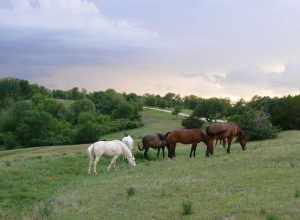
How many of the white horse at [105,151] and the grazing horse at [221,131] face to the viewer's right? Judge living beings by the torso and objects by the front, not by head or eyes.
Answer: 2

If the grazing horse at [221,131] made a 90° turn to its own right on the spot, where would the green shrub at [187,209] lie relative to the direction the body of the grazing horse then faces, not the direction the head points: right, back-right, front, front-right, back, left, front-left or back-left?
front

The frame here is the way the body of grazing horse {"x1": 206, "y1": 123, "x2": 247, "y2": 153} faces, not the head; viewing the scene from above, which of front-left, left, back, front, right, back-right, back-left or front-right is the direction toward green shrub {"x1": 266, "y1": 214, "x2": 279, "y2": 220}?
right

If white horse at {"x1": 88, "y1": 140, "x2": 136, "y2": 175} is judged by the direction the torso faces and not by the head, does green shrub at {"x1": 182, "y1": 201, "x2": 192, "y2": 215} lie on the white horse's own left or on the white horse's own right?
on the white horse's own right

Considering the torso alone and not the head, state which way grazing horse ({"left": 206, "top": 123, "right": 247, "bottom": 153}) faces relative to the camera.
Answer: to the viewer's right

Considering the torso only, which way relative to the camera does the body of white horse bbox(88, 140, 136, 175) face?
to the viewer's right
